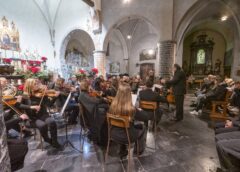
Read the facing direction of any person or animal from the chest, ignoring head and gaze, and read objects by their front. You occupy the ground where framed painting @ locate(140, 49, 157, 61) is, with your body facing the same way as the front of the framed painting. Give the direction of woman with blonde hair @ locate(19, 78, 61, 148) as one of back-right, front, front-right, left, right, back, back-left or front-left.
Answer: front

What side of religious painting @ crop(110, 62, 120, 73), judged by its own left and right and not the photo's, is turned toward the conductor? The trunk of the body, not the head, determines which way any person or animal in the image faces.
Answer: front

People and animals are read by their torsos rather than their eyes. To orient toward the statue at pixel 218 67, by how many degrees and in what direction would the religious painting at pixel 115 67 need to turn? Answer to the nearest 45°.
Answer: approximately 90° to its left

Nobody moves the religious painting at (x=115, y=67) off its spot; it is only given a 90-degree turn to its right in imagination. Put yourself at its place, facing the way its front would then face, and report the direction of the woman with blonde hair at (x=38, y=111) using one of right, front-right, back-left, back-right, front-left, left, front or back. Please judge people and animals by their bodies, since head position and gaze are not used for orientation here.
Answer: left

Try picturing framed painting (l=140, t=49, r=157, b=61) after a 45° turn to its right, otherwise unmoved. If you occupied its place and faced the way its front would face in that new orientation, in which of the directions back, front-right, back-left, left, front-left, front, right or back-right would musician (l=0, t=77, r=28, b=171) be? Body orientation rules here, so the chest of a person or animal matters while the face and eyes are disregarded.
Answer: front-left

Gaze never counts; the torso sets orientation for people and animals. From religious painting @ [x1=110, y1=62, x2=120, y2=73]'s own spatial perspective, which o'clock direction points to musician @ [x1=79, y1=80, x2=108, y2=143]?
The musician is roughly at 12 o'clock from the religious painting.

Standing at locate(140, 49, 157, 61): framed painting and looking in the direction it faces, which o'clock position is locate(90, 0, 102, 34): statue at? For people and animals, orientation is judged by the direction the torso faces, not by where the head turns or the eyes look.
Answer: The statue is roughly at 1 o'clock from the framed painting.

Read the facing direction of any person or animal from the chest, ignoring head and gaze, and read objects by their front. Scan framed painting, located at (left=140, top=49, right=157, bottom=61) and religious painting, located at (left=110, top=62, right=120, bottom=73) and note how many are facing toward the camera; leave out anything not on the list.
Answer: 2

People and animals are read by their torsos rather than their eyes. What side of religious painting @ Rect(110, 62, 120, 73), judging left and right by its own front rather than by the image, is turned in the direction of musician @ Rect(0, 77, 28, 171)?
front

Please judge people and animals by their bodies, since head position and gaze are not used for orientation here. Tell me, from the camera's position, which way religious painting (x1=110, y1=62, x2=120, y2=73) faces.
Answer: facing the viewer

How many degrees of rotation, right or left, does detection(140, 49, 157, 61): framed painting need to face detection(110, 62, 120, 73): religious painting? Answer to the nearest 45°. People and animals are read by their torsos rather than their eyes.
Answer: approximately 90° to its right

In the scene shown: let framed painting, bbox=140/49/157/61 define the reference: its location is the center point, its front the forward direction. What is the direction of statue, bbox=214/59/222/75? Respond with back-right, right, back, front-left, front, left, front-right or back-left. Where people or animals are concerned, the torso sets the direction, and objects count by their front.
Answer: left

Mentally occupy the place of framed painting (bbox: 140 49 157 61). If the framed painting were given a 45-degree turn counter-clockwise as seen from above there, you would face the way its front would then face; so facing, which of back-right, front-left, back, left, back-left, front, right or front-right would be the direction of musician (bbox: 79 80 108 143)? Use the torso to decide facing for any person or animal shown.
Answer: front-right

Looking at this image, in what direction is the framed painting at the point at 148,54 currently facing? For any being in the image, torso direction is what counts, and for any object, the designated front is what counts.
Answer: toward the camera
